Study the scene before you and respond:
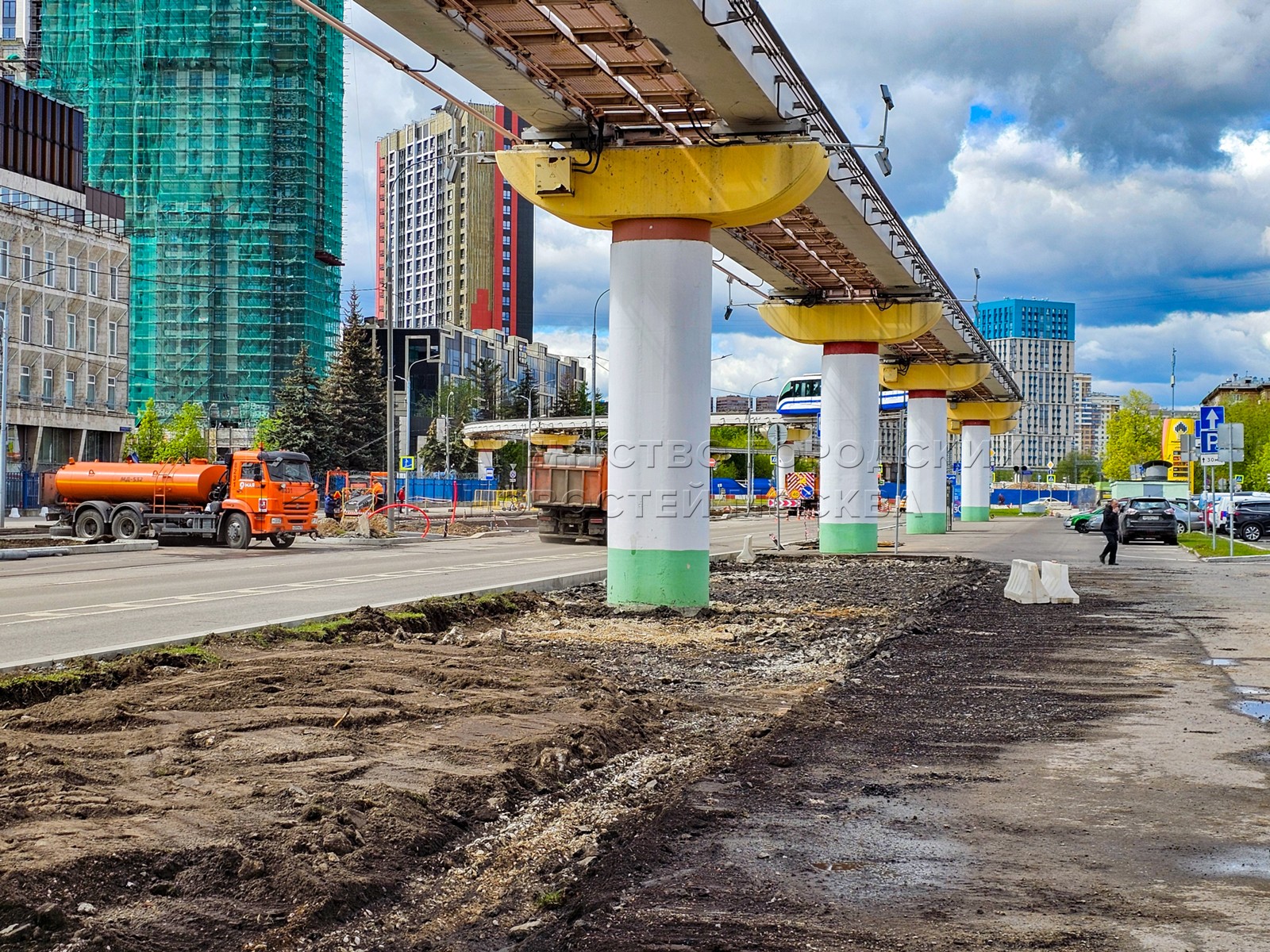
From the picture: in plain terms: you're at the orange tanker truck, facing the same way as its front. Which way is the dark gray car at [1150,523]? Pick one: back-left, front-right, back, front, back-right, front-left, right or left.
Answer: front-left

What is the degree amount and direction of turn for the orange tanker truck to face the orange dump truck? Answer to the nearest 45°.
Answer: approximately 45° to its left

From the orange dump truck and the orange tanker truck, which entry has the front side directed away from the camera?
the orange dump truck

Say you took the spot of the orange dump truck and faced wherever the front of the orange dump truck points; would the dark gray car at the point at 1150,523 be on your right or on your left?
on your right

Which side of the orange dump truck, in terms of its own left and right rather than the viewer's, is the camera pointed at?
back

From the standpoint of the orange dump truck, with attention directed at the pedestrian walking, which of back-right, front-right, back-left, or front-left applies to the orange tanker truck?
back-right

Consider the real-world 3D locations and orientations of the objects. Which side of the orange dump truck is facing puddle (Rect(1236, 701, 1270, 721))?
back
